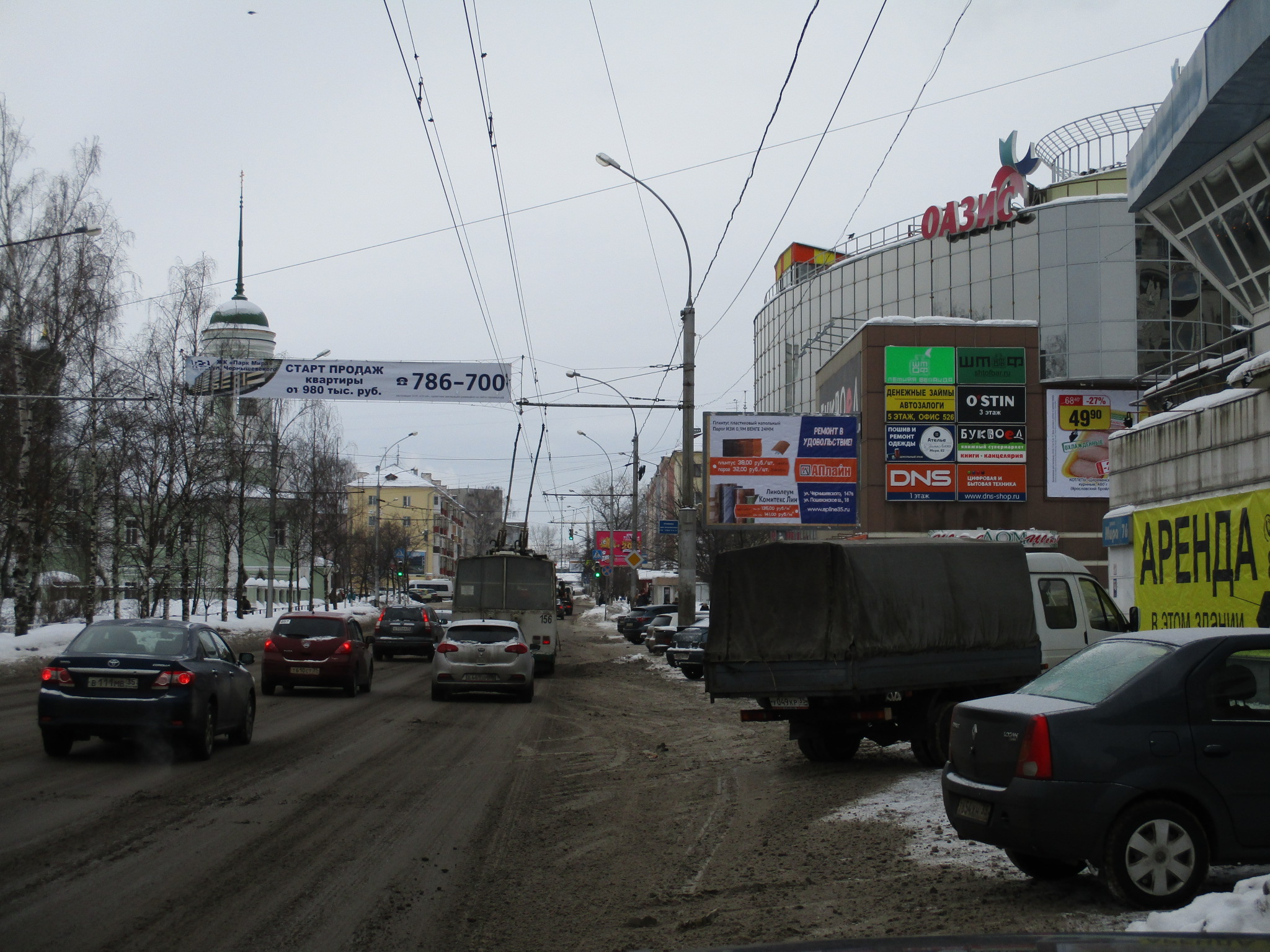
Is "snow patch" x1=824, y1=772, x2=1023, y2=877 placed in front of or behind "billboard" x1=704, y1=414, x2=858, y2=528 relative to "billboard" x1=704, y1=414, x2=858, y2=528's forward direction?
in front

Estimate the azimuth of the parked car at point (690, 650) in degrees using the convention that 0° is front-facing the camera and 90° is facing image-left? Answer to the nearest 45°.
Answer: approximately 225°

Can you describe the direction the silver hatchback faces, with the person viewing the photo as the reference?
facing away from the viewer

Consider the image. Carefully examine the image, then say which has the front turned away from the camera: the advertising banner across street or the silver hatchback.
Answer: the silver hatchback

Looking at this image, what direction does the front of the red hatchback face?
away from the camera

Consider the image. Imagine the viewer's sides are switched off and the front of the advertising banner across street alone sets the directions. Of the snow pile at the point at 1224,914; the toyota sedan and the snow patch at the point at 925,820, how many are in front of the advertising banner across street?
3

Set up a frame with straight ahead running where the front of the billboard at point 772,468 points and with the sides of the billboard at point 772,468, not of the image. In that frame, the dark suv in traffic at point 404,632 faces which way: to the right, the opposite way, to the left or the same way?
the opposite way

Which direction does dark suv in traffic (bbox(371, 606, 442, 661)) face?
away from the camera

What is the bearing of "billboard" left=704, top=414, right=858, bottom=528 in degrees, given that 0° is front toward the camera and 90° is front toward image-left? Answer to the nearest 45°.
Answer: approximately 0°

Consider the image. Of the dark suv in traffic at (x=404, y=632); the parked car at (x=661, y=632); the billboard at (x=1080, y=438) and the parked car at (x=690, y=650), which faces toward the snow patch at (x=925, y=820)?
the billboard

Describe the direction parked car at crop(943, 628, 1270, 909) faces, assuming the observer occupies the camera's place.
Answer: facing away from the viewer and to the right of the viewer

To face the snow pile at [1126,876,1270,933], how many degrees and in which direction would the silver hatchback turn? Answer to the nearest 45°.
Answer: approximately 180°
